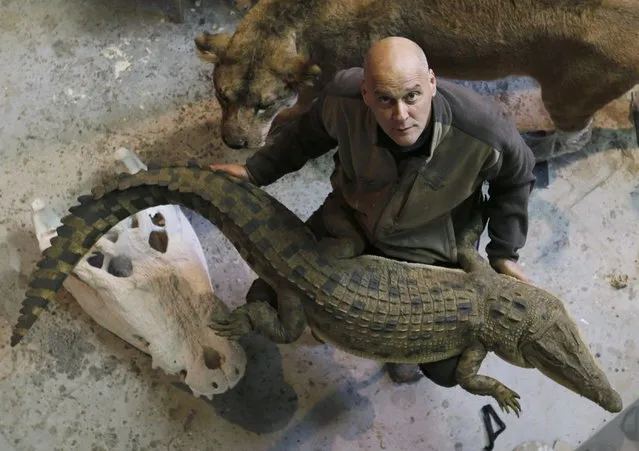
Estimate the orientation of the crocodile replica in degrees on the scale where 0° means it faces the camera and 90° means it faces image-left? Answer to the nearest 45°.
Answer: approximately 315°
